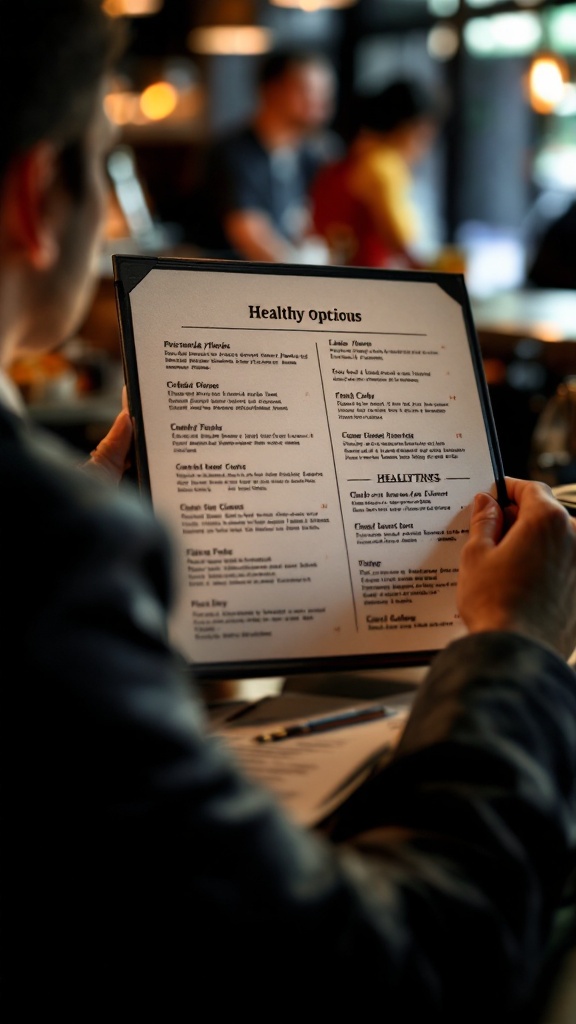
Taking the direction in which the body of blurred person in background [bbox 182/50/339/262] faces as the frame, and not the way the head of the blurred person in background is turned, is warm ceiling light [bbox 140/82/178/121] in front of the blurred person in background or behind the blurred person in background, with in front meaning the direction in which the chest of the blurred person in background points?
behind

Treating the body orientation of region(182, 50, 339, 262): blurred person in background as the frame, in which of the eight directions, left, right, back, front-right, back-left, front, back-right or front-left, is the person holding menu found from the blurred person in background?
front-right

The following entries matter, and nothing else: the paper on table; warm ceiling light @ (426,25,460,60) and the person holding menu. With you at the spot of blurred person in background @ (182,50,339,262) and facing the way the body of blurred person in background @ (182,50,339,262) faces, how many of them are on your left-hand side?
1

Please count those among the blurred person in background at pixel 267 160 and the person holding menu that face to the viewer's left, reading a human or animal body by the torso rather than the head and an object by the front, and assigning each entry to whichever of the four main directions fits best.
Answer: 0

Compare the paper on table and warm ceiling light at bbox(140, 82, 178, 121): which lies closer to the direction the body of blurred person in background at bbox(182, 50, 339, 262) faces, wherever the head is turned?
the paper on table

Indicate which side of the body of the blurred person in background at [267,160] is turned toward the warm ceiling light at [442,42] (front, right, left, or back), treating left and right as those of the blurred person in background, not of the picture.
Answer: left

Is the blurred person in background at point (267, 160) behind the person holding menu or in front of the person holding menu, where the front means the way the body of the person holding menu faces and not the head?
in front

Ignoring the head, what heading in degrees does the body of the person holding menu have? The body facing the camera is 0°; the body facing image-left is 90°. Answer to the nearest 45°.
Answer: approximately 225°

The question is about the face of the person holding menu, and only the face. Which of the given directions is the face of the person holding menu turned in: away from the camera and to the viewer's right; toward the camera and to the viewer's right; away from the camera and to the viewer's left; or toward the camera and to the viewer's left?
away from the camera and to the viewer's right

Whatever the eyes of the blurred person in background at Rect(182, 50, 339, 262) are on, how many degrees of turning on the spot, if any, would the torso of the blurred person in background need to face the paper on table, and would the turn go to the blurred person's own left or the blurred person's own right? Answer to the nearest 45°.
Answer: approximately 45° to the blurred person's own right

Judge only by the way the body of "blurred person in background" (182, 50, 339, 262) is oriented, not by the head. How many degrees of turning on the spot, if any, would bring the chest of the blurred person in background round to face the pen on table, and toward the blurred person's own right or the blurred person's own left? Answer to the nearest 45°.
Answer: approximately 45° to the blurred person's own right

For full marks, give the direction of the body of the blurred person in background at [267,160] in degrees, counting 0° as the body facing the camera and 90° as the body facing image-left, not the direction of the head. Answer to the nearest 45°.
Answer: approximately 315°
